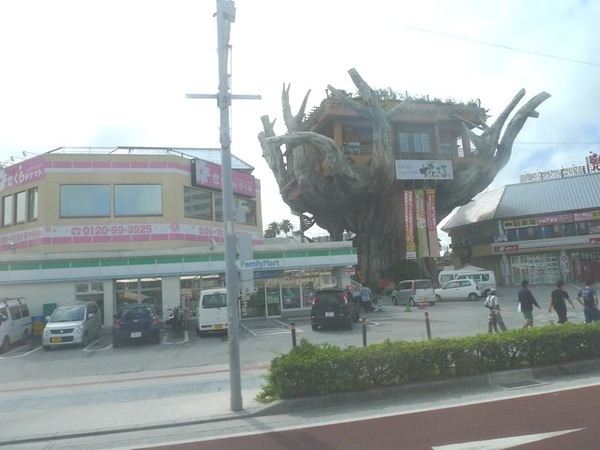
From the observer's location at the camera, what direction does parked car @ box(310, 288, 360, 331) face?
facing away from the viewer

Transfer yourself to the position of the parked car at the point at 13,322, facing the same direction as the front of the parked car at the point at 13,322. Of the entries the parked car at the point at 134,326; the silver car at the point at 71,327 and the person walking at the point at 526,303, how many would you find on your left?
3

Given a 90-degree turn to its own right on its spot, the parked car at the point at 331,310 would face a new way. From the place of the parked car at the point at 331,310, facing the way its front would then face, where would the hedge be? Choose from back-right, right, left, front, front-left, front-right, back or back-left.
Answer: right

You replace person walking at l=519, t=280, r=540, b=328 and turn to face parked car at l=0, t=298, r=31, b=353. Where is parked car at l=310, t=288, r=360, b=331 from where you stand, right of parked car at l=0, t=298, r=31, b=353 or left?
right

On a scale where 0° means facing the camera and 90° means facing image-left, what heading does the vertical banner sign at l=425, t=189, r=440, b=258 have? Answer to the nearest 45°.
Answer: approximately 0°

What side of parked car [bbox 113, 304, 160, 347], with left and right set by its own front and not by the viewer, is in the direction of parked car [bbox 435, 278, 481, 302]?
right

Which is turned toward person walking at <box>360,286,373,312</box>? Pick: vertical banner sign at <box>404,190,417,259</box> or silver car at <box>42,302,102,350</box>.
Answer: the vertical banner sign

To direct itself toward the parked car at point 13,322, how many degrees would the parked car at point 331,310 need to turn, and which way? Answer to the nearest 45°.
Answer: approximately 90° to its left

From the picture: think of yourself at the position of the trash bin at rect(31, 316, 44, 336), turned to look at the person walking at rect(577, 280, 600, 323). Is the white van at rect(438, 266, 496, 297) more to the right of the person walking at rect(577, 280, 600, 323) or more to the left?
left

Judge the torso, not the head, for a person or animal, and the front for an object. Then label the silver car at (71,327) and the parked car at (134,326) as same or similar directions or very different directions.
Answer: very different directions

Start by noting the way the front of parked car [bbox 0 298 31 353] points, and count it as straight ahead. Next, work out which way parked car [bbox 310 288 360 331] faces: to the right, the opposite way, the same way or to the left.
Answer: the opposite way

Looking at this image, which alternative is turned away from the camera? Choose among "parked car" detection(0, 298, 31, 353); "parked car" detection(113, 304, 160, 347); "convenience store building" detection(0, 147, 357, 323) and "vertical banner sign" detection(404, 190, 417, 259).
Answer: "parked car" detection(113, 304, 160, 347)

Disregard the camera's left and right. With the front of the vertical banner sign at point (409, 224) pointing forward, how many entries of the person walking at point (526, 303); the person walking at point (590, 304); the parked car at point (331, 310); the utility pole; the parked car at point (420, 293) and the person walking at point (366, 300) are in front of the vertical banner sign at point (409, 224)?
6

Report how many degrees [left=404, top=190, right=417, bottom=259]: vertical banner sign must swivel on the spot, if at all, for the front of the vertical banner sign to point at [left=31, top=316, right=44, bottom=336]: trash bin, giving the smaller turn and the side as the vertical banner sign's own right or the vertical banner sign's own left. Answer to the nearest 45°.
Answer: approximately 45° to the vertical banner sign's own right
